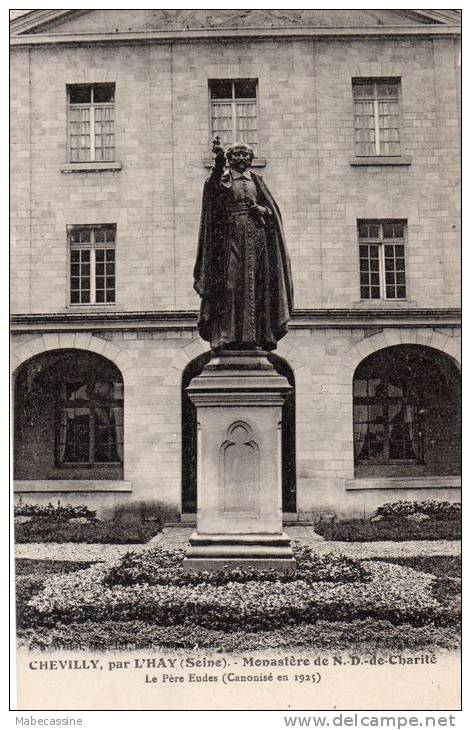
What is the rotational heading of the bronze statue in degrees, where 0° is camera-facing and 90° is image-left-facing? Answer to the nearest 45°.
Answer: approximately 0°

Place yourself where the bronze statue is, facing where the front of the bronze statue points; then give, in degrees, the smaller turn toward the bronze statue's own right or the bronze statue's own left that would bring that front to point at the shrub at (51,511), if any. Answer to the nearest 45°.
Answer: approximately 135° to the bronze statue's own right

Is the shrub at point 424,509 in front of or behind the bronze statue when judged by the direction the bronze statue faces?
behind

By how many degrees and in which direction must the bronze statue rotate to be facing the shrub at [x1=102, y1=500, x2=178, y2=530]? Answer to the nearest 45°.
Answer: approximately 180°

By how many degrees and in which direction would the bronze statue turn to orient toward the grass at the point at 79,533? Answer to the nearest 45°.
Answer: approximately 135° to its right
